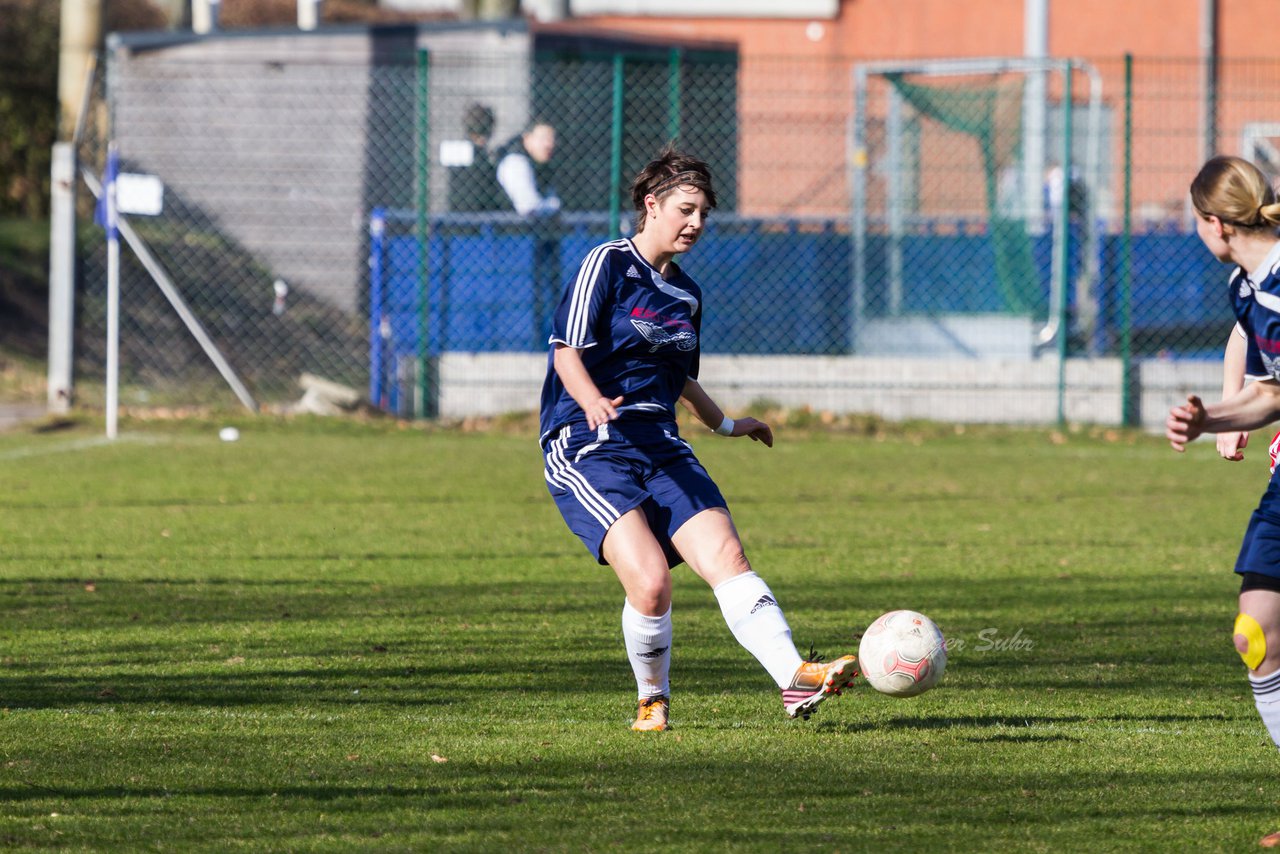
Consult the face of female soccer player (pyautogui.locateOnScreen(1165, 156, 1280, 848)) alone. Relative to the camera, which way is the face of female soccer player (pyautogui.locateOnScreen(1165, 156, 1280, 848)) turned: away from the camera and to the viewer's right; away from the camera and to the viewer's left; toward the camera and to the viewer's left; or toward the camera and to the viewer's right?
away from the camera and to the viewer's left

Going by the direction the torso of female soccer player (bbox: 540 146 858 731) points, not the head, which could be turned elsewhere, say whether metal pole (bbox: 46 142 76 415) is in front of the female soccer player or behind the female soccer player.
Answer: behind

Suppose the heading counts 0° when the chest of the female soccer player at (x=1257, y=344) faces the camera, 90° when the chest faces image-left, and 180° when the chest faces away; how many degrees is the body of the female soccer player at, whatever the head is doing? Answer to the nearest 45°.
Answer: approximately 90°

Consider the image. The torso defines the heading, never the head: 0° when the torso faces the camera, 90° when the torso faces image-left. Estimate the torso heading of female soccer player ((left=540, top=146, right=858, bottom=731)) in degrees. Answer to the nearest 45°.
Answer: approximately 315°

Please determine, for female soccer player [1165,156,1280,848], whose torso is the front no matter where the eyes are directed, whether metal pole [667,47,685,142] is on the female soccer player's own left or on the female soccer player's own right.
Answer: on the female soccer player's own right

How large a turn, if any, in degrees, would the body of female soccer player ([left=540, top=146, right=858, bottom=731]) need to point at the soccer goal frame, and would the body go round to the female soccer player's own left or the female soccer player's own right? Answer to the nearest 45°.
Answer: approximately 135° to the female soccer player's own left

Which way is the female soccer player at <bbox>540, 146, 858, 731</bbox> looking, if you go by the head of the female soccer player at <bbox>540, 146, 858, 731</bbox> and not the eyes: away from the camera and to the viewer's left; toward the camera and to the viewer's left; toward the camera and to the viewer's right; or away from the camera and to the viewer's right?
toward the camera and to the viewer's right
